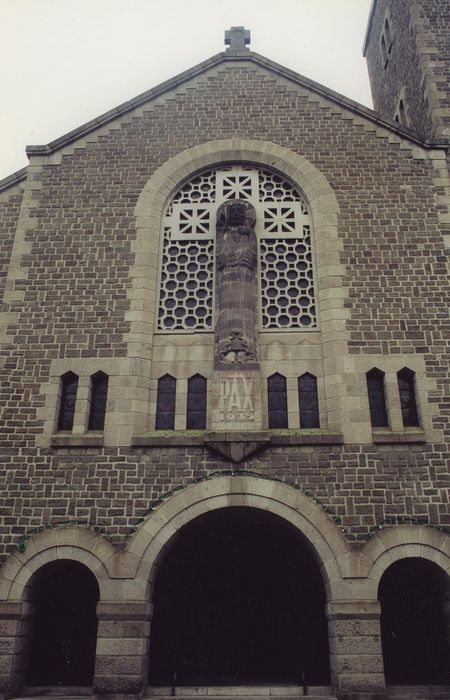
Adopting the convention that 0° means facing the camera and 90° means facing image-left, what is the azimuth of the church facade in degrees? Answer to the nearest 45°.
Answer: approximately 0°
